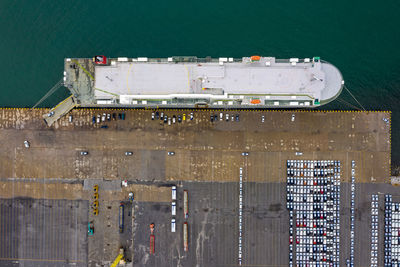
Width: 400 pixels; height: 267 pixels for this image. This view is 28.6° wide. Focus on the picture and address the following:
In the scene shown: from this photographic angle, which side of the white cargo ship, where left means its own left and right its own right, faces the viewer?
right
